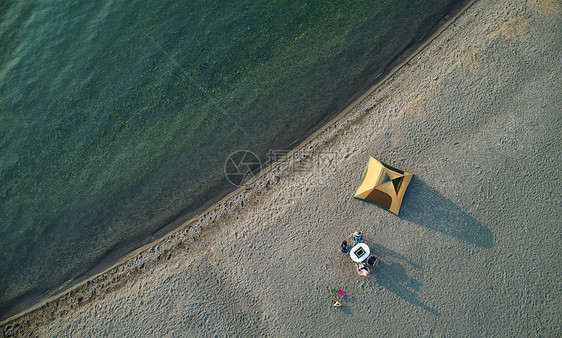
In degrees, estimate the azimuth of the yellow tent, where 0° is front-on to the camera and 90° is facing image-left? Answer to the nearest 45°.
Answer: approximately 0°

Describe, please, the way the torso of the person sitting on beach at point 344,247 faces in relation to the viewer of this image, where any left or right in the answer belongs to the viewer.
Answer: facing to the right of the viewer
